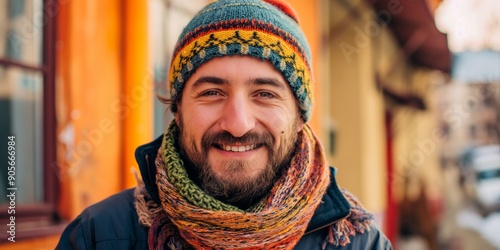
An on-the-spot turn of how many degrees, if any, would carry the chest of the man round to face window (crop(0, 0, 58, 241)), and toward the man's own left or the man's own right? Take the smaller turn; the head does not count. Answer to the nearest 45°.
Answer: approximately 135° to the man's own right

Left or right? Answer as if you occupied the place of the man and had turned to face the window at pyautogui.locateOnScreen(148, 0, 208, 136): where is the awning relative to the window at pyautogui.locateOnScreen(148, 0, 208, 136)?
right

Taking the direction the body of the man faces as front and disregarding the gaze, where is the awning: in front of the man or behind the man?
behind

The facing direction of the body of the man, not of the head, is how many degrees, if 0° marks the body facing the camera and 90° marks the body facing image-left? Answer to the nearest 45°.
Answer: approximately 0°

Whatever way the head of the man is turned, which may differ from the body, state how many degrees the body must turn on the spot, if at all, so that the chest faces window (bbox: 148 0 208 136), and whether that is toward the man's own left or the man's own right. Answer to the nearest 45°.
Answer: approximately 180°
